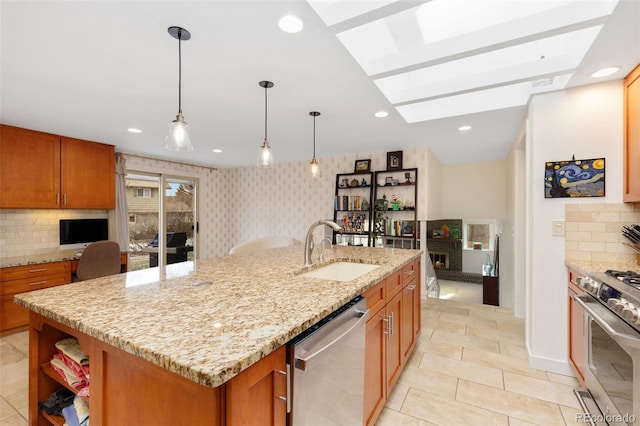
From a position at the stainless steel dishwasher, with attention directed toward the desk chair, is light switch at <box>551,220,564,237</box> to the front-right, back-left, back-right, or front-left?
back-right

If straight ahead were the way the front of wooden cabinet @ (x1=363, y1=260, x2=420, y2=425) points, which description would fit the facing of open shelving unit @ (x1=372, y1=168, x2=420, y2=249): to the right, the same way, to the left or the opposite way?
to the right

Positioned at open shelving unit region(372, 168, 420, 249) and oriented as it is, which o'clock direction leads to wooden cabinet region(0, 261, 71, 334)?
The wooden cabinet is roughly at 2 o'clock from the open shelving unit.

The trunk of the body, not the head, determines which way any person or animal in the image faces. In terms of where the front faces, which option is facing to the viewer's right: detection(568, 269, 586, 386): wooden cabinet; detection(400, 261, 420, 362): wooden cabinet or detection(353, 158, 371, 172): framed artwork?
detection(400, 261, 420, 362): wooden cabinet

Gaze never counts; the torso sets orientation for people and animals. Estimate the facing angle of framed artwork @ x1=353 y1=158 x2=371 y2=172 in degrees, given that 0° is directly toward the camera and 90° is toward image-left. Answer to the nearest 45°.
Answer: approximately 0°

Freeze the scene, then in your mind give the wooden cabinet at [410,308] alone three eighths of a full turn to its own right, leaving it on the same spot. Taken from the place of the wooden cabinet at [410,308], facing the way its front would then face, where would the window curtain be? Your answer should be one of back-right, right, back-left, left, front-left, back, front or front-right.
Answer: front-right

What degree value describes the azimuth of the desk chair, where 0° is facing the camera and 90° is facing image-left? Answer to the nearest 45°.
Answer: approximately 135°

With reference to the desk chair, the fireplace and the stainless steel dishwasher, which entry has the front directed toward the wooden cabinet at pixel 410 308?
the fireplace

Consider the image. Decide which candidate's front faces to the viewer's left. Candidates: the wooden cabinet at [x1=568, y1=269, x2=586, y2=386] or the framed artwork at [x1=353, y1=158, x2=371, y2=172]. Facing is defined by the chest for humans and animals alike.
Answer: the wooden cabinet

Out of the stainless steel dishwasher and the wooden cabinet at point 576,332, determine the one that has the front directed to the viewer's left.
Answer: the wooden cabinet
